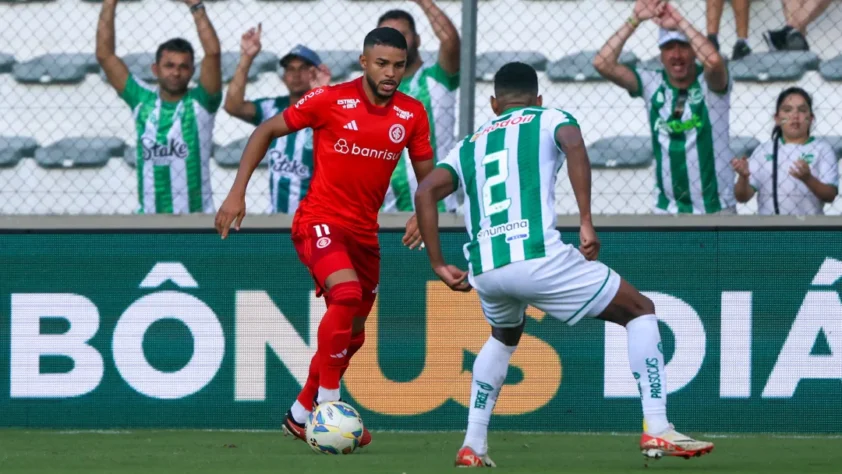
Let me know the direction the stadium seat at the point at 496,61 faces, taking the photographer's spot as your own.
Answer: facing the viewer

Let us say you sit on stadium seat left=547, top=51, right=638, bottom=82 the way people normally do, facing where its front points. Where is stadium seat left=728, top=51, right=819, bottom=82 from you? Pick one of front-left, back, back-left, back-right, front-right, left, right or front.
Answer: left

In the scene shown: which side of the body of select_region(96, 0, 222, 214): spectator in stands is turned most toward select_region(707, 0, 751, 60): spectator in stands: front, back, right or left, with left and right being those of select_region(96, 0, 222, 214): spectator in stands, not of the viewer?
left

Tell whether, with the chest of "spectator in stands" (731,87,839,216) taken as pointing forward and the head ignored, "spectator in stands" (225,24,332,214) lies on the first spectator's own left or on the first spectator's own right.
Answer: on the first spectator's own right

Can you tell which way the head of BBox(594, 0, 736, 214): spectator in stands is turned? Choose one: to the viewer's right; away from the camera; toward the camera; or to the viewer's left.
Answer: toward the camera

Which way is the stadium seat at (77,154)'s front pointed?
toward the camera

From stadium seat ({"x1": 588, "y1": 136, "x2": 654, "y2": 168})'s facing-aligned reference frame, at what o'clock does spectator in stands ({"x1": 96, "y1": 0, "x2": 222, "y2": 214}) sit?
The spectator in stands is roughly at 2 o'clock from the stadium seat.

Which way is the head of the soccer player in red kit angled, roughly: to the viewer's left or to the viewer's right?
to the viewer's right

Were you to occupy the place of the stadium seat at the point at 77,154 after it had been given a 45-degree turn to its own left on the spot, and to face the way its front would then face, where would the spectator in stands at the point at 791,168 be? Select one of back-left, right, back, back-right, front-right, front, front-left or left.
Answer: front

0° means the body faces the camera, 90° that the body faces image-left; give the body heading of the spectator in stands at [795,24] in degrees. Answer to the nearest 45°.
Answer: approximately 45°

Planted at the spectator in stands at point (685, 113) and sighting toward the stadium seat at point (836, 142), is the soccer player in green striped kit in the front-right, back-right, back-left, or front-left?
back-right

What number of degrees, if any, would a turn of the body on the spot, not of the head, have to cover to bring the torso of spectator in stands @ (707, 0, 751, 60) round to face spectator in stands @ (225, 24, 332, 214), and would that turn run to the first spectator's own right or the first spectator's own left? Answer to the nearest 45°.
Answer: approximately 45° to the first spectator's own right

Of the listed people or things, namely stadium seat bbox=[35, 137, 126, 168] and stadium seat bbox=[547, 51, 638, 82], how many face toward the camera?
2

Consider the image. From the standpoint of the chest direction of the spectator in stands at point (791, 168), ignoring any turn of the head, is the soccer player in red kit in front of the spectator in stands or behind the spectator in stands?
in front
